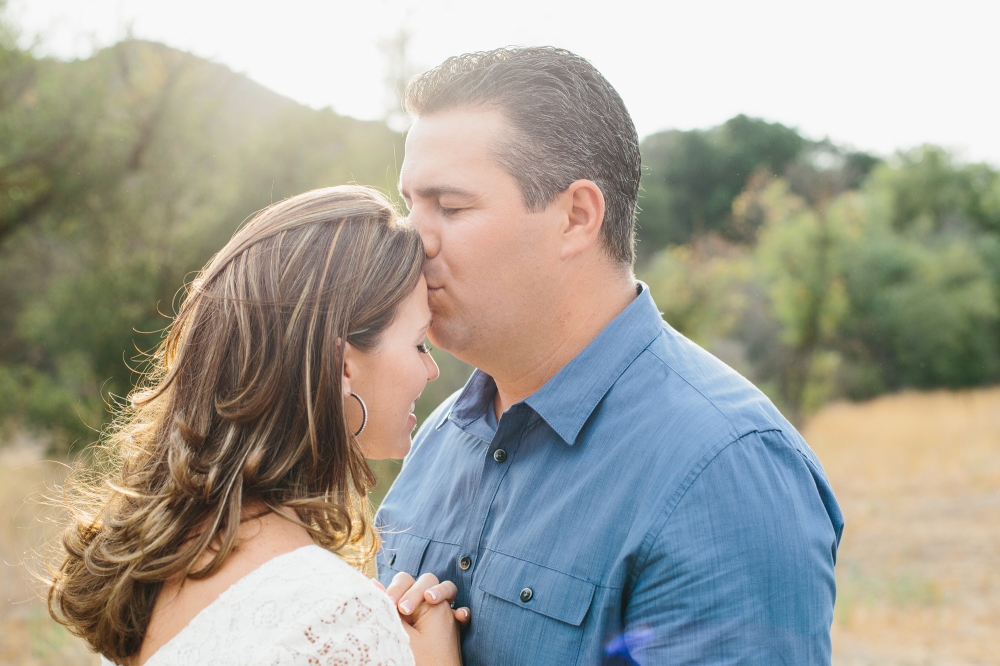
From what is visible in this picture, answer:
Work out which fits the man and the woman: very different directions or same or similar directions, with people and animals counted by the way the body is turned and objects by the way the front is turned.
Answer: very different directions

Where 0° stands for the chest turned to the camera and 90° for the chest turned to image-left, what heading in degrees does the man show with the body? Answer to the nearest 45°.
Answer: approximately 45°

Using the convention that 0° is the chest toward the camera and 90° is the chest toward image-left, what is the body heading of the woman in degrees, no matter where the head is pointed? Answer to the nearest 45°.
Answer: approximately 225°
